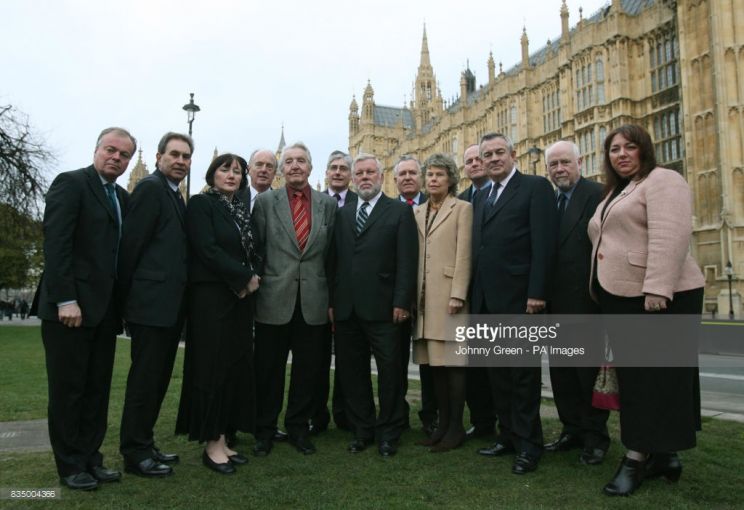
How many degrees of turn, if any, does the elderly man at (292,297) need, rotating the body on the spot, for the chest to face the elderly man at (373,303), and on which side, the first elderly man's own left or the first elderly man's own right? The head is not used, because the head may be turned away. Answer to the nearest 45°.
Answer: approximately 90° to the first elderly man's own left

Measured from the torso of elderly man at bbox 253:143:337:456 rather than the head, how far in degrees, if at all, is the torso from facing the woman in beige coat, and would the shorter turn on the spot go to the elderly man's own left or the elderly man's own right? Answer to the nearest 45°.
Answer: approximately 90° to the elderly man's own left

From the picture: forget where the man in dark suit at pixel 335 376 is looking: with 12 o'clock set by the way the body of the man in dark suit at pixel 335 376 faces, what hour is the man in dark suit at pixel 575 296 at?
the man in dark suit at pixel 575 296 is roughly at 10 o'clock from the man in dark suit at pixel 335 376.

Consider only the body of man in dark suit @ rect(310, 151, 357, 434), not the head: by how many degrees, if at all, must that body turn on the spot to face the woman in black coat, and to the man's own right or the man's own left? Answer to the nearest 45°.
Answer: approximately 45° to the man's own right

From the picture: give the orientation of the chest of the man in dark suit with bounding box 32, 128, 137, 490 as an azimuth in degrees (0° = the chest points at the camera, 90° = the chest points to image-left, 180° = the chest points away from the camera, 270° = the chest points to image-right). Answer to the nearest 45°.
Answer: approximately 315°

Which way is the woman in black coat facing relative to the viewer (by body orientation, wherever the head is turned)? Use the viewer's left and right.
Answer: facing the viewer and to the right of the viewer

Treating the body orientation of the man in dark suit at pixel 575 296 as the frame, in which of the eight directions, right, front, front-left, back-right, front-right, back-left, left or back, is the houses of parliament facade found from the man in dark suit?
back-right

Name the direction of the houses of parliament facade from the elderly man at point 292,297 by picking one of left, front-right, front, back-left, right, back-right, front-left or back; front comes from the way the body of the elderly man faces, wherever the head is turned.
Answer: back-left

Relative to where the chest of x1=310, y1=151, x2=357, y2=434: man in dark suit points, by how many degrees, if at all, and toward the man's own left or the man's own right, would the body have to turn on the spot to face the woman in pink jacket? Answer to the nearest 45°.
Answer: approximately 45° to the man's own left

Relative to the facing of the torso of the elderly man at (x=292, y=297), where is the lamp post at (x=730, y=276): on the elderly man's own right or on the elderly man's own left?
on the elderly man's own left

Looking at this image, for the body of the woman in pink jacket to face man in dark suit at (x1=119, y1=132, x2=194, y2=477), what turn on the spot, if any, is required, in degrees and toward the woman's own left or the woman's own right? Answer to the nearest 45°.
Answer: approximately 45° to the woman's own right
